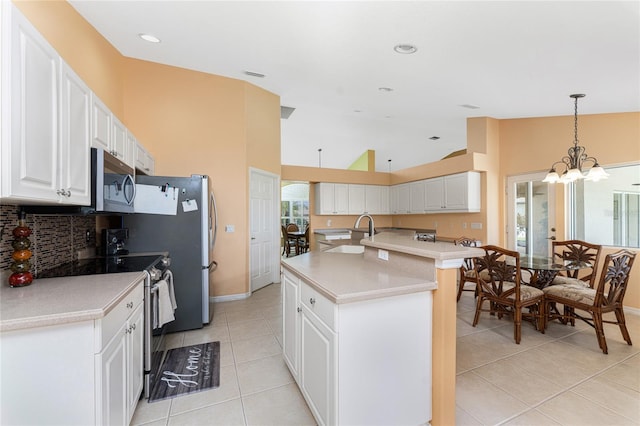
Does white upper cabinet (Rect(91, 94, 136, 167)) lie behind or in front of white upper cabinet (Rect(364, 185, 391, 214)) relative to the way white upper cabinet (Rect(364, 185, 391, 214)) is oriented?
in front

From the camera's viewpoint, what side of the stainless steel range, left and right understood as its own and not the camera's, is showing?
right

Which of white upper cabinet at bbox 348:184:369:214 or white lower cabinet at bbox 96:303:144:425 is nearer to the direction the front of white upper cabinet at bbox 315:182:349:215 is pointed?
the white lower cabinet

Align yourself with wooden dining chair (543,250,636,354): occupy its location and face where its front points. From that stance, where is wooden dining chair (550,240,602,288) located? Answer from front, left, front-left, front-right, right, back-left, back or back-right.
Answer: front-right

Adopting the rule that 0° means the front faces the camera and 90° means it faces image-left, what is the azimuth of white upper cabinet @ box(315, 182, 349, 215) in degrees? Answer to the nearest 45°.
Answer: approximately 0°

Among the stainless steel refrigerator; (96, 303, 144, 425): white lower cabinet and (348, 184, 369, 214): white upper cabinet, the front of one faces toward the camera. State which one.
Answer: the white upper cabinet

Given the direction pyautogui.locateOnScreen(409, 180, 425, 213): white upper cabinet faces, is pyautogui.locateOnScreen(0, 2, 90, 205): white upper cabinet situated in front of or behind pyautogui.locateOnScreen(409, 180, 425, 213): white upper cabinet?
in front

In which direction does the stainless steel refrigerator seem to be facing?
to the viewer's right

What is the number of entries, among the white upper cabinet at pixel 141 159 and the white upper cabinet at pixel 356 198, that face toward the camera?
1

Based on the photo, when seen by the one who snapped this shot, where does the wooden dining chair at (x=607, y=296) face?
facing away from the viewer and to the left of the viewer

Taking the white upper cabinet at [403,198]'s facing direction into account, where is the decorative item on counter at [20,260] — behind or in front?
in front

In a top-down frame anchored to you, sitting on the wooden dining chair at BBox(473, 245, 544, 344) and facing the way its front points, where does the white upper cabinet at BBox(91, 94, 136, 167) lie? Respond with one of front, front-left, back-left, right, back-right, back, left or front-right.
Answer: back

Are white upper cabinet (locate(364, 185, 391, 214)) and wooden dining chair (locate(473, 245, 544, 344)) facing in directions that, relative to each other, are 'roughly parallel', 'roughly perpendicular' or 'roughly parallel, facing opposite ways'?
roughly perpendicular

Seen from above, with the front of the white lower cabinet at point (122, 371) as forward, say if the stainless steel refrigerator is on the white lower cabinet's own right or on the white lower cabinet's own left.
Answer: on the white lower cabinet's own left
